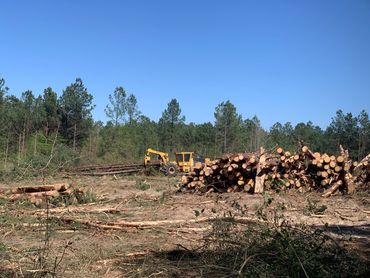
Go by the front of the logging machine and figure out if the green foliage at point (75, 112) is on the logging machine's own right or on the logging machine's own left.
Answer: on the logging machine's own left

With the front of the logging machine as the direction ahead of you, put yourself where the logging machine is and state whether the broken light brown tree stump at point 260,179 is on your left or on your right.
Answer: on your right

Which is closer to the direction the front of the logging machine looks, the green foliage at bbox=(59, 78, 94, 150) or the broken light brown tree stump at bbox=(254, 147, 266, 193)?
the broken light brown tree stump

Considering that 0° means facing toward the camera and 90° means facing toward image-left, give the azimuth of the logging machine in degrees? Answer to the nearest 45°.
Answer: approximately 270°
